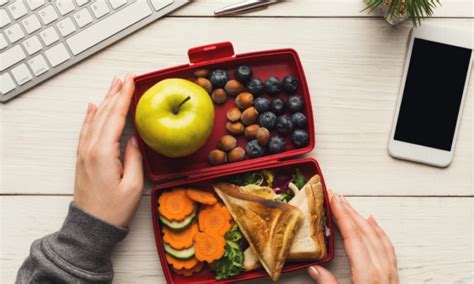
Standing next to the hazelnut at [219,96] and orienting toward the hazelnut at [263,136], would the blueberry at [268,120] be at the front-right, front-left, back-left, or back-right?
front-left

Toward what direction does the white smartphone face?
toward the camera
